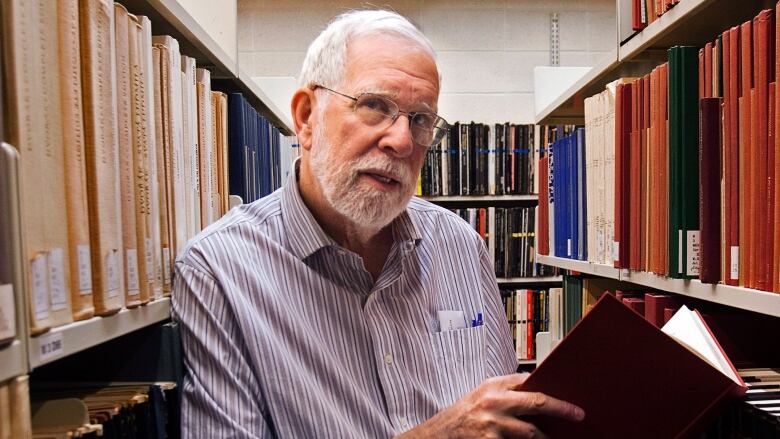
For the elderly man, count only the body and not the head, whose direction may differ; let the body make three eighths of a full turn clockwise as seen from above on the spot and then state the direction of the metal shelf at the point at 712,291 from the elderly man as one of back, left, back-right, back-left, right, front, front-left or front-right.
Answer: back

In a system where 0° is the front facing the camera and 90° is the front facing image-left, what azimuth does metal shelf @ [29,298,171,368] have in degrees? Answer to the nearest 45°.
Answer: approximately 315°

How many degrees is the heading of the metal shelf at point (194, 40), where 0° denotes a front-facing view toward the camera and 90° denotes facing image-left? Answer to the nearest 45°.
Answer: approximately 270°

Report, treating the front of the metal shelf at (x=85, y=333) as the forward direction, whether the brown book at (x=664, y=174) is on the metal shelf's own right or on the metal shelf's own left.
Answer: on the metal shelf's own left

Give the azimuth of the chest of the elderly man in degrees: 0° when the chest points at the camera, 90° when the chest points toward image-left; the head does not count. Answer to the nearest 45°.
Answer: approximately 315°
